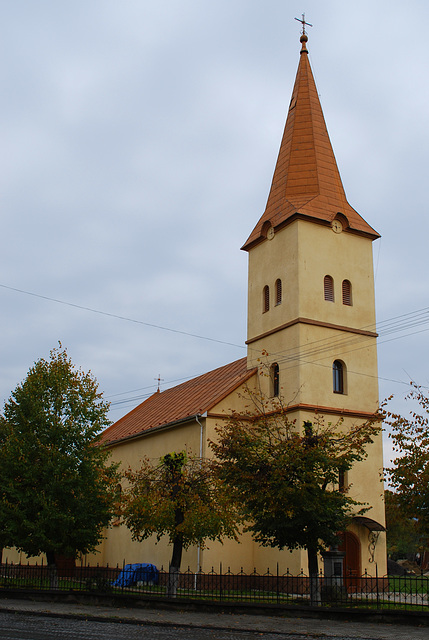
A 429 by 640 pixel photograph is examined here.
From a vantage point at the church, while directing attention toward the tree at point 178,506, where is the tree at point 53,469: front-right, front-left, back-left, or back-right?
front-right

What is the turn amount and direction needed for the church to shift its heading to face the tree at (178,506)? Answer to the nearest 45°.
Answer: approximately 90° to its right
